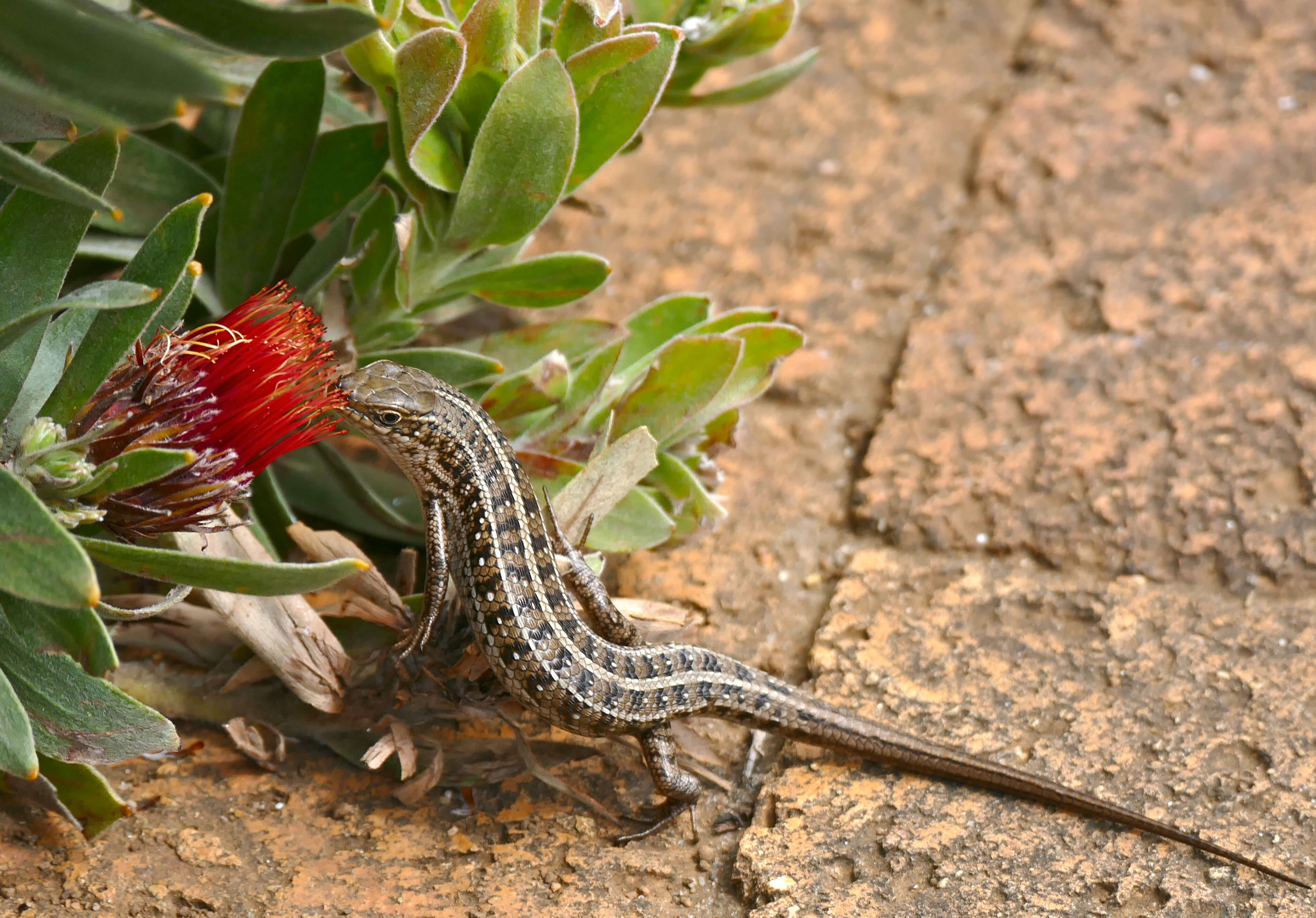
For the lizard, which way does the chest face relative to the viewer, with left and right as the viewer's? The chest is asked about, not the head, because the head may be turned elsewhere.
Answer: facing away from the viewer and to the left of the viewer
